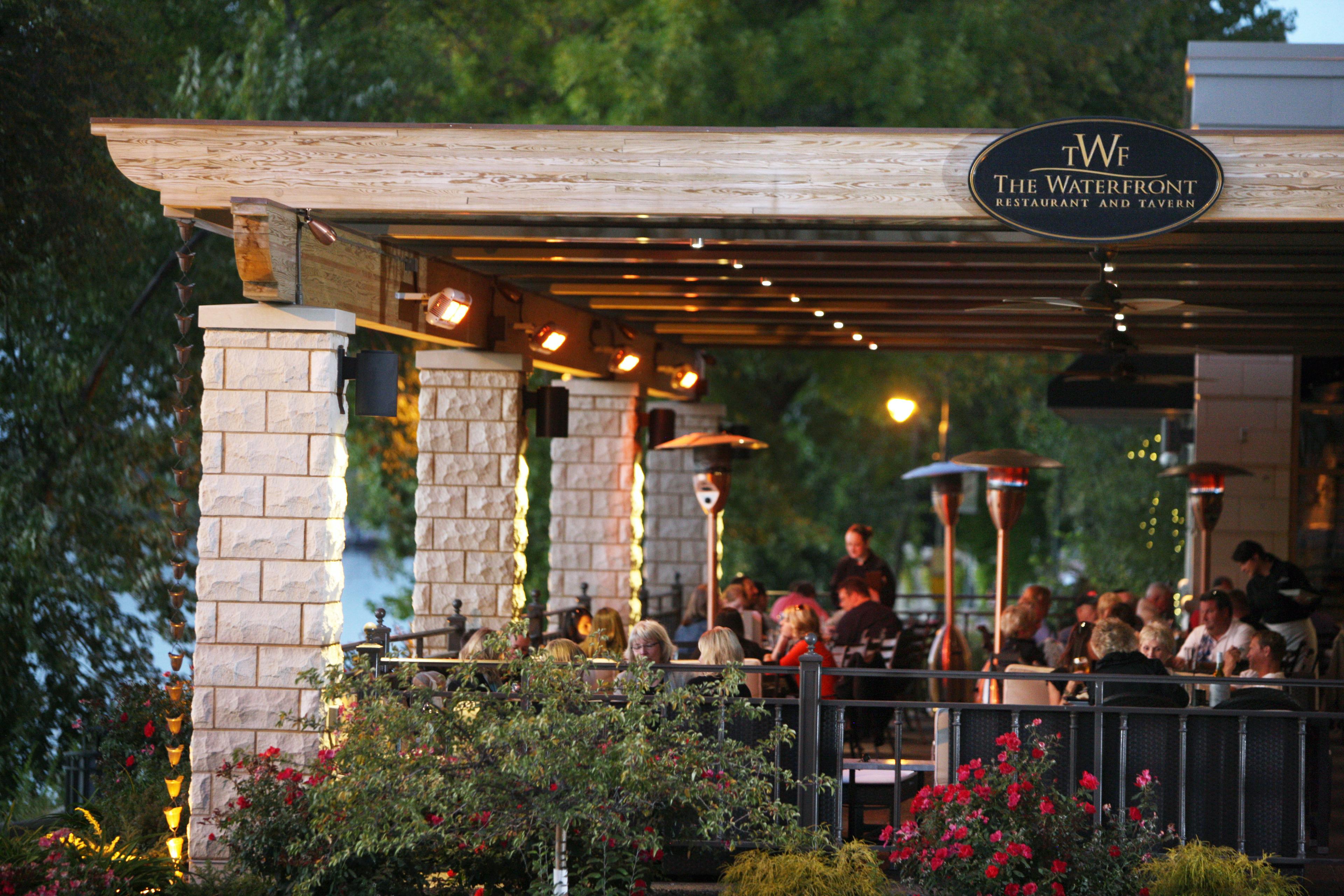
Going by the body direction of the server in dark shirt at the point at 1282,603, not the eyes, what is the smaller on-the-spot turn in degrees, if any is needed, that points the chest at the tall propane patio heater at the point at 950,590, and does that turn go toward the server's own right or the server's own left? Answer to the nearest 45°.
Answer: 0° — they already face it

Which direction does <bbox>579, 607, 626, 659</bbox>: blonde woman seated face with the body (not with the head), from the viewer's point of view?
away from the camera

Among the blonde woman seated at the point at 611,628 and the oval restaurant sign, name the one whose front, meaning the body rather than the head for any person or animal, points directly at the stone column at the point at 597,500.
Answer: the blonde woman seated

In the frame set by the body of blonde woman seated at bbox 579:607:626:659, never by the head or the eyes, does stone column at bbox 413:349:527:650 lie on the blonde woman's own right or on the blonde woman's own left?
on the blonde woman's own left

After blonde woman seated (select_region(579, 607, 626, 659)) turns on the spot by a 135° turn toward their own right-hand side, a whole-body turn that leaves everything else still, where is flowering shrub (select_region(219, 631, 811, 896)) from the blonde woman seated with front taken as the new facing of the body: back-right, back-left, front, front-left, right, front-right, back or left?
front-right

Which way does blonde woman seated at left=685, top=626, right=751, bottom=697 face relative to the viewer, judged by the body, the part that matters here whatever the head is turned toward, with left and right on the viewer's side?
facing away from the viewer

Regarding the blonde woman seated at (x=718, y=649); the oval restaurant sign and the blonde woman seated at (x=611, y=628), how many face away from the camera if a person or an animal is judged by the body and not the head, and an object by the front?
2

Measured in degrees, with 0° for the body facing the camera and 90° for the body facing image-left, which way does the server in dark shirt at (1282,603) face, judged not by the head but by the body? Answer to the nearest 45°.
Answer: approximately 90°
